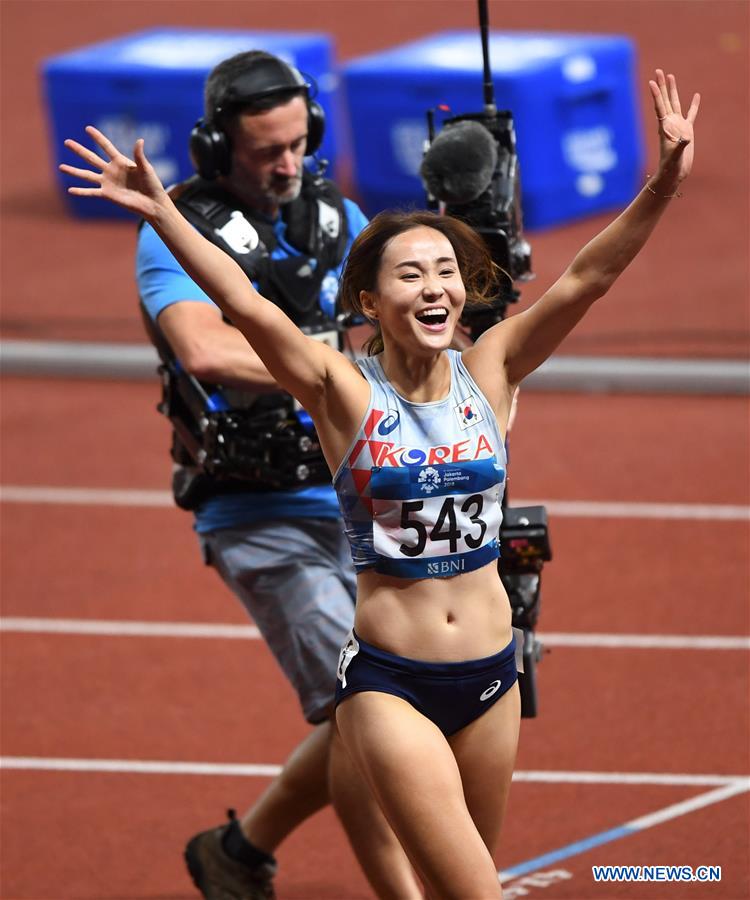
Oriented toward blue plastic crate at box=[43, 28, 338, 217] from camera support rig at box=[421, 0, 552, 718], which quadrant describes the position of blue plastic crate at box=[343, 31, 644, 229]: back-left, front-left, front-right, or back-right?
front-right

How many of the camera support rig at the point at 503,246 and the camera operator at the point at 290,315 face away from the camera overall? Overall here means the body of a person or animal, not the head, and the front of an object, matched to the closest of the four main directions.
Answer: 0

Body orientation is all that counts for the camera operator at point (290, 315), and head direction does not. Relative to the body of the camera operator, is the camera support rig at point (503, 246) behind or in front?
in front

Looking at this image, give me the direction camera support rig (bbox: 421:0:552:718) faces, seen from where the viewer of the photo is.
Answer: facing the viewer and to the left of the viewer

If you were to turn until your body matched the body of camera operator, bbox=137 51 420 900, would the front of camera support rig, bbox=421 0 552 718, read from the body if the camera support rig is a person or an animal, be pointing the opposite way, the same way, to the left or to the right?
to the right

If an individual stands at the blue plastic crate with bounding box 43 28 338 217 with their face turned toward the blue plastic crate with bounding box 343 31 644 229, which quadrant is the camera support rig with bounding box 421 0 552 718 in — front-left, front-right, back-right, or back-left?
front-right

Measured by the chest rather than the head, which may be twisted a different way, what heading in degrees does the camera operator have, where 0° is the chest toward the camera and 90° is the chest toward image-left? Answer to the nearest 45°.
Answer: approximately 315°

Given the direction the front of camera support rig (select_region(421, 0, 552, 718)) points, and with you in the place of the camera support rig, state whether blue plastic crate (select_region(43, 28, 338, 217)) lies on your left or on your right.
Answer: on your right

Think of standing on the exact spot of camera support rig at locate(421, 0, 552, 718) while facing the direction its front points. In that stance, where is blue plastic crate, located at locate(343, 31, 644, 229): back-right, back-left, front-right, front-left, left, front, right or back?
back-right

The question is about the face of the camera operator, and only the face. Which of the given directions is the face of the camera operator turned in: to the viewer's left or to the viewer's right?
to the viewer's right

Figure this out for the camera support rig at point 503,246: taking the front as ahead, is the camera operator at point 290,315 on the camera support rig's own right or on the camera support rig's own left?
on the camera support rig's own right

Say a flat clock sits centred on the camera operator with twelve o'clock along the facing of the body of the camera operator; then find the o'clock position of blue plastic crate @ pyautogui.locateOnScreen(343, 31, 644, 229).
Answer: The blue plastic crate is roughly at 8 o'clock from the camera operator.

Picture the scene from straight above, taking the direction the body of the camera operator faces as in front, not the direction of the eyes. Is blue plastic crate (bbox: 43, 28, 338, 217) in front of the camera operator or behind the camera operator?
behind

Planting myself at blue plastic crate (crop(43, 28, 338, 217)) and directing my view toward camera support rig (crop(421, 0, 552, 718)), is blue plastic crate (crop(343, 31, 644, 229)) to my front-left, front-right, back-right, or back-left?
front-left
